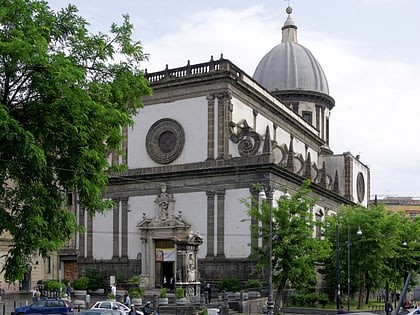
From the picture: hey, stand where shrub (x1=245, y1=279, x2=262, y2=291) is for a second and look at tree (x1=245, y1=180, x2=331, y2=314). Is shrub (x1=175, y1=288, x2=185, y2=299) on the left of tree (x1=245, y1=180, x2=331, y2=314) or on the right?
right

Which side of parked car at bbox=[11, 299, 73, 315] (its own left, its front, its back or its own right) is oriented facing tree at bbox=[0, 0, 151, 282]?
left

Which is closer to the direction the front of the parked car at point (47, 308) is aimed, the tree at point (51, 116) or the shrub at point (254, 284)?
the tree

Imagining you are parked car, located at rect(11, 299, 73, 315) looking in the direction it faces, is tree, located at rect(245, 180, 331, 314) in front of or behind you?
behind

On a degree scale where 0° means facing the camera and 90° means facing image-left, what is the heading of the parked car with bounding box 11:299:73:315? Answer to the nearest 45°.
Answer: approximately 90°
